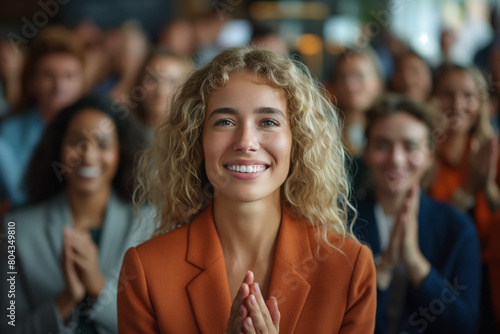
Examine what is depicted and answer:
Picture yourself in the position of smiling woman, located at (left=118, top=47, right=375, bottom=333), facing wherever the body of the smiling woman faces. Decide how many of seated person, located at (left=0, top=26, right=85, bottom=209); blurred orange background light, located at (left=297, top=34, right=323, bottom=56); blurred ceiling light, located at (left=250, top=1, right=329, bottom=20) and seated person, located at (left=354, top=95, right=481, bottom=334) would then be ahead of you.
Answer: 0

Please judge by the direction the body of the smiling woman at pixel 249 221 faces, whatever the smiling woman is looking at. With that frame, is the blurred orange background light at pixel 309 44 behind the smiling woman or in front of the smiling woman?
behind

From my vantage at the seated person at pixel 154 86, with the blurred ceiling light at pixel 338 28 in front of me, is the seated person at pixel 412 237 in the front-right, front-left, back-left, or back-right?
back-right

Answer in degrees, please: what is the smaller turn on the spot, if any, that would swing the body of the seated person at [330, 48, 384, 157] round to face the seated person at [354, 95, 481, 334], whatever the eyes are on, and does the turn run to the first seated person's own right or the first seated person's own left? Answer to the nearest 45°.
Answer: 0° — they already face them

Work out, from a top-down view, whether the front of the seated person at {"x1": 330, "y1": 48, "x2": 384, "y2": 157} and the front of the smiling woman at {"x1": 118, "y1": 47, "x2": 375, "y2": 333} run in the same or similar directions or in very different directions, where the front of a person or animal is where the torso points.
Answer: same or similar directions

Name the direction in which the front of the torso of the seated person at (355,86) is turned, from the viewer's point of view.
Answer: toward the camera

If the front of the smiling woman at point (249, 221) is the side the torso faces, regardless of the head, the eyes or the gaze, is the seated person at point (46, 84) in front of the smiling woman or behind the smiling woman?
behind

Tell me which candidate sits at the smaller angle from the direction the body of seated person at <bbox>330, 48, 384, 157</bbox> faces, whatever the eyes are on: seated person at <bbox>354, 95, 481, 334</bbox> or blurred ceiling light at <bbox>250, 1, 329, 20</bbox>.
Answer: the seated person

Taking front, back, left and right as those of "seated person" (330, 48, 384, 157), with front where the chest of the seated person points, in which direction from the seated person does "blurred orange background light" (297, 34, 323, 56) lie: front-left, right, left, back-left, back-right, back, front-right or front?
back

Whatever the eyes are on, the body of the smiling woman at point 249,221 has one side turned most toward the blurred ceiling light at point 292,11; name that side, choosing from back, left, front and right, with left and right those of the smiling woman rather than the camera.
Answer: back

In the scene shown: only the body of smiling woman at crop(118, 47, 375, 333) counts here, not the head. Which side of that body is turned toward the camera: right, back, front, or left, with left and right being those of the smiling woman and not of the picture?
front

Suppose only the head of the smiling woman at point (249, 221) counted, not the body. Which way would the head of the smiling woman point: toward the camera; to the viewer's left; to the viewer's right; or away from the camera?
toward the camera

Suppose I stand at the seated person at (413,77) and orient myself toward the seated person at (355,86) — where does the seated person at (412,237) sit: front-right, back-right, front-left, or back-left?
front-left

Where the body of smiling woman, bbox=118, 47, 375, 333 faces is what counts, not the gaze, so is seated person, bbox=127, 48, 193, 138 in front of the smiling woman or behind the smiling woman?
behind

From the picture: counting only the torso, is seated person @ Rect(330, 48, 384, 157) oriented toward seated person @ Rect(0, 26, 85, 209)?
no

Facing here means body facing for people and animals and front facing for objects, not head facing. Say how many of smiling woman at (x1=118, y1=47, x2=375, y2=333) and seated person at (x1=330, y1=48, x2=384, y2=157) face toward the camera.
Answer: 2

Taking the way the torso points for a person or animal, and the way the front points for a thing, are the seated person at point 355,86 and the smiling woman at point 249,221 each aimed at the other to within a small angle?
no

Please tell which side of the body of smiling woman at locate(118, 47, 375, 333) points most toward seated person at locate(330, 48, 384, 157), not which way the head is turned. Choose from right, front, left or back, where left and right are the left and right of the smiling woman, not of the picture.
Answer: back
